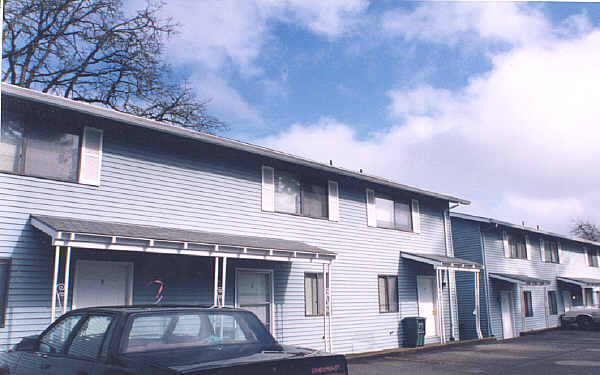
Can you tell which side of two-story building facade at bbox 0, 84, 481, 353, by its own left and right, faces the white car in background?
left

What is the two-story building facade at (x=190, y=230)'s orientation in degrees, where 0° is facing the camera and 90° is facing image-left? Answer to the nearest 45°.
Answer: approximately 315°

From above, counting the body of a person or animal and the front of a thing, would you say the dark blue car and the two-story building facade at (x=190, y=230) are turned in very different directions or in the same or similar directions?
very different directions

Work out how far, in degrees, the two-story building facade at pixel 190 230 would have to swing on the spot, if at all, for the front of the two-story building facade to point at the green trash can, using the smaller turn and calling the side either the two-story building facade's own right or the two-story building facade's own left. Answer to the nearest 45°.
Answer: approximately 90° to the two-story building facade's own left
